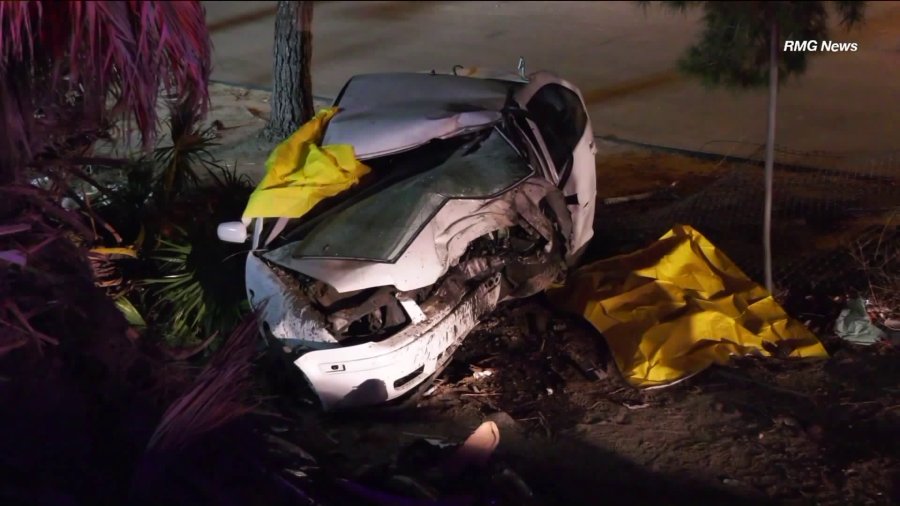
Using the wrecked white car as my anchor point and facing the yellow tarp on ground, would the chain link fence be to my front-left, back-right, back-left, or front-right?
front-left

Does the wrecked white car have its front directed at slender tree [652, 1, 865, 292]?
no

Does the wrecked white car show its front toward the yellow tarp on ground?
no

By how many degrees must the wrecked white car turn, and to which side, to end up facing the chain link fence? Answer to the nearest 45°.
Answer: approximately 90° to its left
